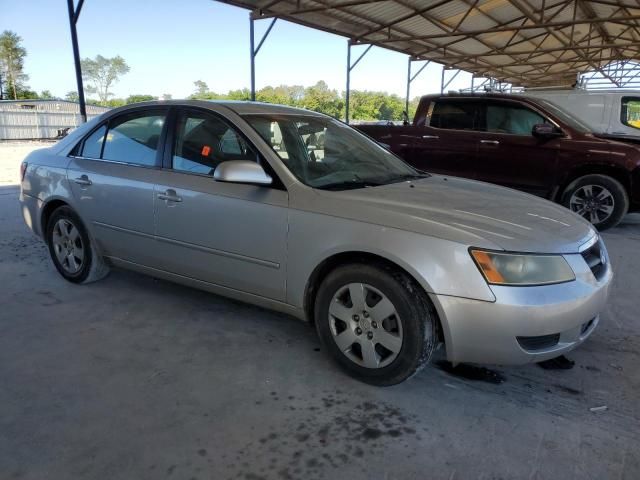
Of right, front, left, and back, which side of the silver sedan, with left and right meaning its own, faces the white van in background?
left

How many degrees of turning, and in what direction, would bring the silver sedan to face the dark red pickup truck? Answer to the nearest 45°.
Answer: approximately 90° to its left

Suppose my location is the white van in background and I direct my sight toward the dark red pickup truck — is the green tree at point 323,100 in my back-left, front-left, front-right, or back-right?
back-right

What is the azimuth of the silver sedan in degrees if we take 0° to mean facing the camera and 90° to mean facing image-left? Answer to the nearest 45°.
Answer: approximately 315°

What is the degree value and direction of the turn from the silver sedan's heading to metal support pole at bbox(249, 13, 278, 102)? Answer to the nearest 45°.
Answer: approximately 135° to its left

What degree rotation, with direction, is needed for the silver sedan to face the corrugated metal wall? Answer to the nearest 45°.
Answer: approximately 180°

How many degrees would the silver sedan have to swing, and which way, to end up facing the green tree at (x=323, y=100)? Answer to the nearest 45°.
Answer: approximately 135° to its left

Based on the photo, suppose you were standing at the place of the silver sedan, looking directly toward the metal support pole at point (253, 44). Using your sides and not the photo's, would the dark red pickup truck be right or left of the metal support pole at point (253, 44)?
right
